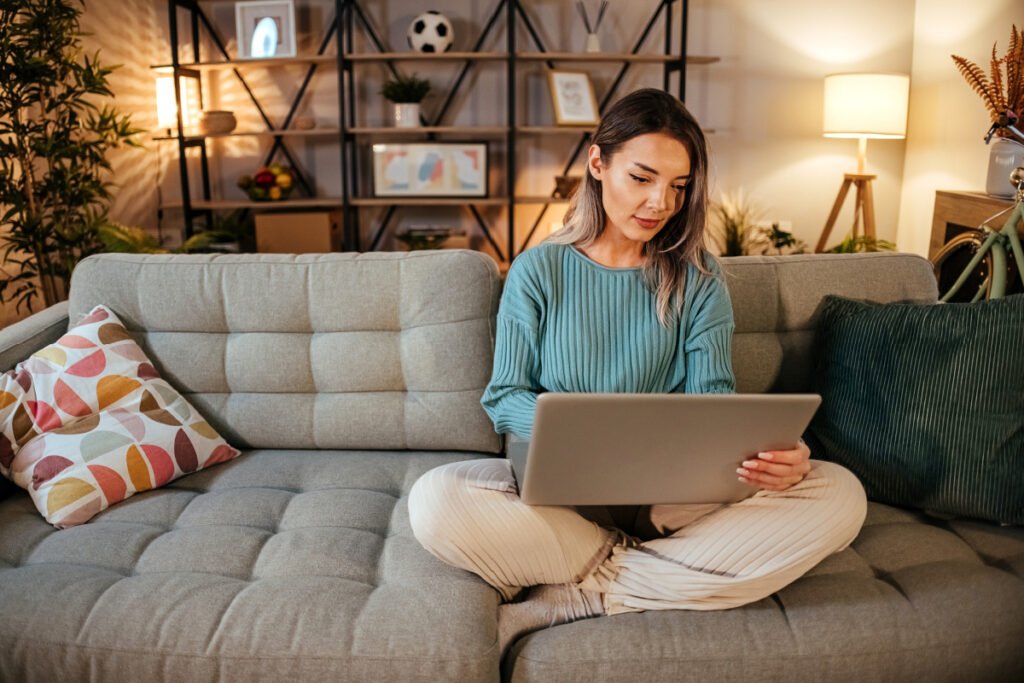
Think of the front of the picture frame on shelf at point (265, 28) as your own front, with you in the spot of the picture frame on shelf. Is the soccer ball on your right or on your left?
on your left

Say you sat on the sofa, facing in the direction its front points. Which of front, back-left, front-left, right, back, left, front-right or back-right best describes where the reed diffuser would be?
back

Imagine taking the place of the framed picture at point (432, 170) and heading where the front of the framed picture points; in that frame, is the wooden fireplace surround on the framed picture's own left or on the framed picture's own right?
on the framed picture's own left

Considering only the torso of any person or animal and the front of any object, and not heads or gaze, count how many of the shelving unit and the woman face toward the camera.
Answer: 2

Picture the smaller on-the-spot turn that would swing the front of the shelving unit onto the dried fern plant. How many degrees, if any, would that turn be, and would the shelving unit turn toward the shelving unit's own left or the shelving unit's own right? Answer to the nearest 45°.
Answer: approximately 45° to the shelving unit's own left

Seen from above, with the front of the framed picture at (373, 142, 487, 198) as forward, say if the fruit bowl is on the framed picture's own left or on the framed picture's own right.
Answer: on the framed picture's own right

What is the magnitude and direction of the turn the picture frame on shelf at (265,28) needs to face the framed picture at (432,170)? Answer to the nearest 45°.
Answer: approximately 90° to its left

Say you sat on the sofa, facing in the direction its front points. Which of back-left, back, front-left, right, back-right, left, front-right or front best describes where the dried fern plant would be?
back-left
